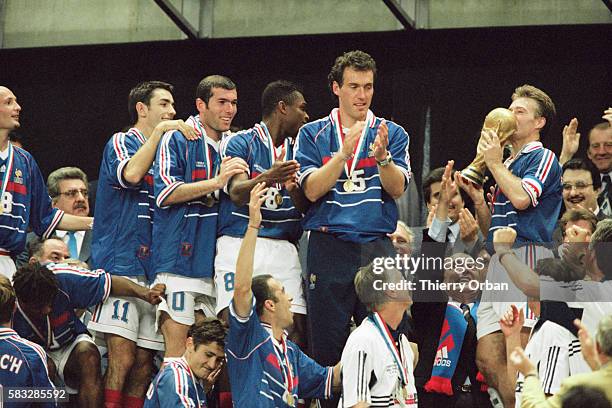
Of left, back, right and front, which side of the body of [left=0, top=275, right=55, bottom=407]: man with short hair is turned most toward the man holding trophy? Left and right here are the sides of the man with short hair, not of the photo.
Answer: right

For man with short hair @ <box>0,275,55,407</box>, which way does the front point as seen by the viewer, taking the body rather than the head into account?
away from the camera

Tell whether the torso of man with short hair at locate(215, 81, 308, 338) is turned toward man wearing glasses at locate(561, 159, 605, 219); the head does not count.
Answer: no

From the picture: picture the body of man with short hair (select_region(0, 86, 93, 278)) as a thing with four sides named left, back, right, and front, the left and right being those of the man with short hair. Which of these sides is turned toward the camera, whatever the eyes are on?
front

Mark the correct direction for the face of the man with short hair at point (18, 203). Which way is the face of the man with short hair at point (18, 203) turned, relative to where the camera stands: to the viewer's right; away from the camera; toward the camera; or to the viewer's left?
to the viewer's right

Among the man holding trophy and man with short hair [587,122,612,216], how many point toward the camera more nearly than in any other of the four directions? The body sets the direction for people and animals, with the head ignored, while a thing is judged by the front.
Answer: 1

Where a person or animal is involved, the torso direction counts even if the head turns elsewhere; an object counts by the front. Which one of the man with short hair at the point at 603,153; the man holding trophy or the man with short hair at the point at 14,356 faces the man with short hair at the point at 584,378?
the man with short hair at the point at 603,153

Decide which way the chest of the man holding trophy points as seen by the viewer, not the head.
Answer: to the viewer's left

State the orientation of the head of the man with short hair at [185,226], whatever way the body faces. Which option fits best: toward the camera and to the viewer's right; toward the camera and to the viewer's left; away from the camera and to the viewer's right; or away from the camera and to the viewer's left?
toward the camera and to the viewer's right

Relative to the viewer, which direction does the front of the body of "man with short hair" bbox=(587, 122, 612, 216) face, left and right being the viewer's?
facing the viewer

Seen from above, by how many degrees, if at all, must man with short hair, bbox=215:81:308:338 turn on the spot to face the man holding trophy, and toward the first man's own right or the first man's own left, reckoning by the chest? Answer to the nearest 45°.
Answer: approximately 45° to the first man's own left

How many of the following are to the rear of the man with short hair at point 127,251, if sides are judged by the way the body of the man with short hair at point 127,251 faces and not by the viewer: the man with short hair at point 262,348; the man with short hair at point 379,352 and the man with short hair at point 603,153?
0

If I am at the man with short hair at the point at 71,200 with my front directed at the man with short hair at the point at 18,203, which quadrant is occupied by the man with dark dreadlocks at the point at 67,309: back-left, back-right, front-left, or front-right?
front-left

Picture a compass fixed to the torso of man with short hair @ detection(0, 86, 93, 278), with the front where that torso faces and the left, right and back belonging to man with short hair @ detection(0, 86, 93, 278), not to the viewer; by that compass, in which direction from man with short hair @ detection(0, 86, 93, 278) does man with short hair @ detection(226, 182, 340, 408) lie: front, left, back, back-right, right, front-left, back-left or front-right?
front-left

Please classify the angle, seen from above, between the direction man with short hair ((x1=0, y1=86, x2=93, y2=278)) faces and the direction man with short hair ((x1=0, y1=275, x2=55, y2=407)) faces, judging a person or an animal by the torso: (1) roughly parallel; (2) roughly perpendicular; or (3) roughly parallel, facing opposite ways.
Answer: roughly parallel, facing opposite ways

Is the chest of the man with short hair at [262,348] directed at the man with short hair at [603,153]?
no

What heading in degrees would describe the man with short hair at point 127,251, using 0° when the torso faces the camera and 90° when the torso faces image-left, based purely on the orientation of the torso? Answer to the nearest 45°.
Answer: approximately 315°
